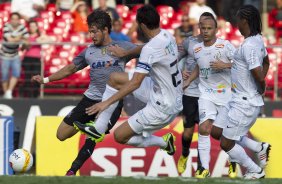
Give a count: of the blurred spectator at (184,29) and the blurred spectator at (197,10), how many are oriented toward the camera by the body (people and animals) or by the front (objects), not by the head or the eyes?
2

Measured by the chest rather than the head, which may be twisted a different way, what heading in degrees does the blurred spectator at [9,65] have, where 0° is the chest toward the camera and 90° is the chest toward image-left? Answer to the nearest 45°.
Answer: approximately 0°

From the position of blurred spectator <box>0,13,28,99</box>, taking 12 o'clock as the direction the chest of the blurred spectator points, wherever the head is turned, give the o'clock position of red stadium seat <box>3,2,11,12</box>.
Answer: The red stadium seat is roughly at 6 o'clock from the blurred spectator.

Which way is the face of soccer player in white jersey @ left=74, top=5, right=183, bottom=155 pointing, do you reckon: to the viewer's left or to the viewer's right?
to the viewer's left

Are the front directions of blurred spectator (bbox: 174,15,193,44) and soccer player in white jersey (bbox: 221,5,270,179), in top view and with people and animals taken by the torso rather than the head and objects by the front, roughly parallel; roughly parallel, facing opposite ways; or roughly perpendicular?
roughly perpendicular
